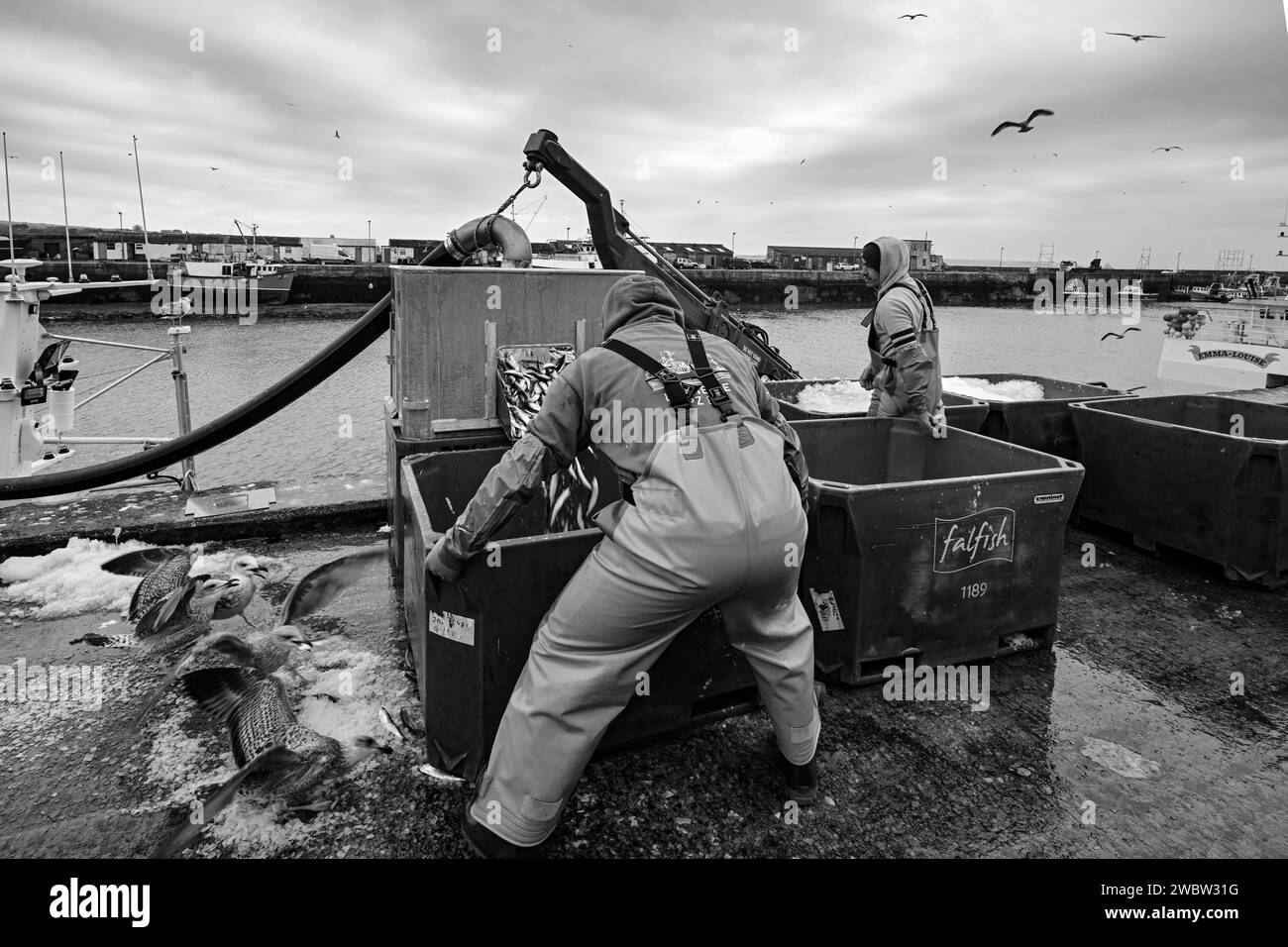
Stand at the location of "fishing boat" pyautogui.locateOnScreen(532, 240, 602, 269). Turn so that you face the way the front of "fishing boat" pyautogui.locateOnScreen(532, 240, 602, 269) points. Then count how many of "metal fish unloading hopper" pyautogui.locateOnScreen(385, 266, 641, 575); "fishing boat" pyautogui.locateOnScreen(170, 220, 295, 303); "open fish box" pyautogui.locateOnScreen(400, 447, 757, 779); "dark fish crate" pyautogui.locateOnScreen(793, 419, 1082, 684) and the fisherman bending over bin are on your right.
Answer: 4

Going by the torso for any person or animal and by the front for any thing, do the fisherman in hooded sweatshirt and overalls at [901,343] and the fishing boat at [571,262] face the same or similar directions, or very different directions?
very different directions

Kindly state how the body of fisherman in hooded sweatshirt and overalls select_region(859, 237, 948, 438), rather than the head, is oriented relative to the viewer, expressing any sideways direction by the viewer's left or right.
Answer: facing to the left of the viewer

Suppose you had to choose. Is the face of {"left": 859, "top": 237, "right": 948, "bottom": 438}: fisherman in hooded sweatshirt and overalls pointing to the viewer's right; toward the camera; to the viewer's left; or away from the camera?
to the viewer's left

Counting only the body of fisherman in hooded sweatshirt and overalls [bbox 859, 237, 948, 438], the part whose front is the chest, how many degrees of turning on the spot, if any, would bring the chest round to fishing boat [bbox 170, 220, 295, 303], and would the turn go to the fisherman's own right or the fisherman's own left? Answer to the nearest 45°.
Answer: approximately 45° to the fisherman's own right

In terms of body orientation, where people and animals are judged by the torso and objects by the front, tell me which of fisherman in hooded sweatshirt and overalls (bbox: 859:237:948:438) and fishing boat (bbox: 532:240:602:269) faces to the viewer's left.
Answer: the fisherman in hooded sweatshirt and overalls

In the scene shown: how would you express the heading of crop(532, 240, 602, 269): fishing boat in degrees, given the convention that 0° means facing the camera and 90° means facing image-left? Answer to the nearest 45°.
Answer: approximately 270°

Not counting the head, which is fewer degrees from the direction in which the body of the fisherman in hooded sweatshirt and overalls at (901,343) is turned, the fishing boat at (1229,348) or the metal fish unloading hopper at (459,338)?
the metal fish unloading hopper

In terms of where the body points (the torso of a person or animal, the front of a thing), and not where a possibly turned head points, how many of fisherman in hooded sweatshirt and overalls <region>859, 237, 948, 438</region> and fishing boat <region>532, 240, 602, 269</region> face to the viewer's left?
1
